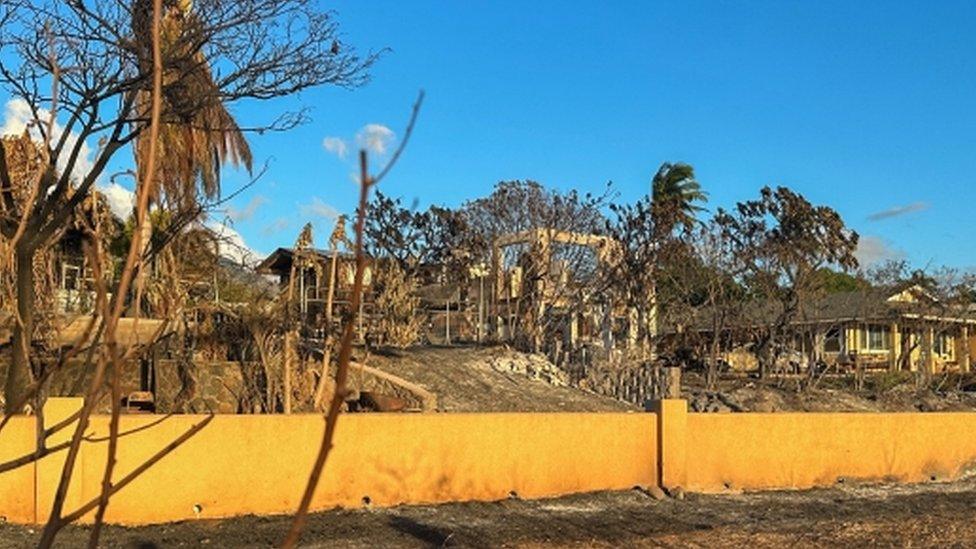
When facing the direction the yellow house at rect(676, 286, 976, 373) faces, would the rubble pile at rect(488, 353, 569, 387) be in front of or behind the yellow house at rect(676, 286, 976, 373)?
in front

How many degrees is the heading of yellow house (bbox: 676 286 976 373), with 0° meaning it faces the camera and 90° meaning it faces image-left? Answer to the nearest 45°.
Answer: approximately 0°

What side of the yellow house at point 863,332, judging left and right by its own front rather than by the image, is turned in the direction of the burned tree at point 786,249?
front

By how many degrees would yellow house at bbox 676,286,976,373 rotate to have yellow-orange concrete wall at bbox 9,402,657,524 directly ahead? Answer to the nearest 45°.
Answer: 0° — it already faces it
